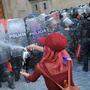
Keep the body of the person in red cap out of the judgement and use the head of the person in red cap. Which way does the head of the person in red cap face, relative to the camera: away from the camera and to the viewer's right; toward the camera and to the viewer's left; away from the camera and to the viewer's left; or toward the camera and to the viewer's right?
away from the camera and to the viewer's left

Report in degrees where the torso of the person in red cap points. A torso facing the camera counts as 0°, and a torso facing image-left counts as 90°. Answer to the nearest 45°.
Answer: approximately 135°
